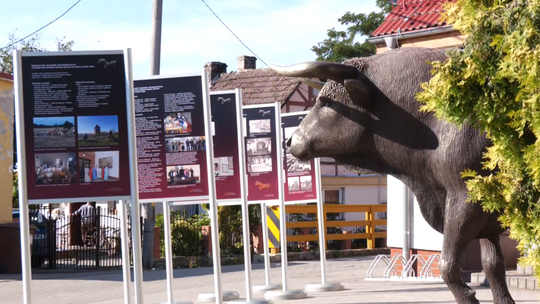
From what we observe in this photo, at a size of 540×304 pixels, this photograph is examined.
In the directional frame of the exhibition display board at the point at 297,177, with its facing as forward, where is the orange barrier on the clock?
The orange barrier is roughly at 6 o'clock from the exhibition display board.

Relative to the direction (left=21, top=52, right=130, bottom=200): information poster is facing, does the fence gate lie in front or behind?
behind

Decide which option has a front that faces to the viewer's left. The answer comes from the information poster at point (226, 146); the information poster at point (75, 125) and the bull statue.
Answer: the bull statue

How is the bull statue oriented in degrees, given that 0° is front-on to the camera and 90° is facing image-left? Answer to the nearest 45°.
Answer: approximately 90°

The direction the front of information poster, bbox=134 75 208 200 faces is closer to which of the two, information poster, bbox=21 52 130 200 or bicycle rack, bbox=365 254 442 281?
the information poster

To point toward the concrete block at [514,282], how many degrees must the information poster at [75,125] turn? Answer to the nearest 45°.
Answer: approximately 135° to its left

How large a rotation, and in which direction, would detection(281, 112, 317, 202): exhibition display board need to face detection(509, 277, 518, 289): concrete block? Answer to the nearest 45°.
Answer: approximately 45° to its left

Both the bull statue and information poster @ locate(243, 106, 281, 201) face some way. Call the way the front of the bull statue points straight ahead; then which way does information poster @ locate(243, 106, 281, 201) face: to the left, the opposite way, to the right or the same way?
to the left

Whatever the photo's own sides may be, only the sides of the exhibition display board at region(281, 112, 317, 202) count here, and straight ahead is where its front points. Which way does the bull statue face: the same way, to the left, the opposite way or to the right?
to the right

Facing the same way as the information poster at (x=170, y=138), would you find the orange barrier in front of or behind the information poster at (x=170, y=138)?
behind
